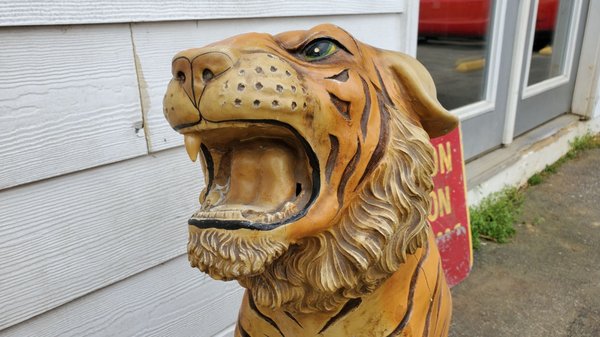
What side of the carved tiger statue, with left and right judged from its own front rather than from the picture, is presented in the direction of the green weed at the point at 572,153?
back

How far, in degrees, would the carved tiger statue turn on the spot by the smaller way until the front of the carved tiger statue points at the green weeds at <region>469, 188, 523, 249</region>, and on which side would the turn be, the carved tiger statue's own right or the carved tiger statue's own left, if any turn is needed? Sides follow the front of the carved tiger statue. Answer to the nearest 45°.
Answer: approximately 180°

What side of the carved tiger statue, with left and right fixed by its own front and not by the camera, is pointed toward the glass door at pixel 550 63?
back

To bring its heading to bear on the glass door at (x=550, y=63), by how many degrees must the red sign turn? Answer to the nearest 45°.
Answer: approximately 180°

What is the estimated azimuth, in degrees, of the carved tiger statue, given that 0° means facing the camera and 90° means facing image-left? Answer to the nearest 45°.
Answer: approximately 45°

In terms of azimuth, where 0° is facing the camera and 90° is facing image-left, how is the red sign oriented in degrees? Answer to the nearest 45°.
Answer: approximately 0°

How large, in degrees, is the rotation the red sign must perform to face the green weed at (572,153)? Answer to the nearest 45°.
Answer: approximately 180°

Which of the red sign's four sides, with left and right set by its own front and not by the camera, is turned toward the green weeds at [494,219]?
left
